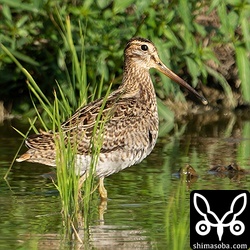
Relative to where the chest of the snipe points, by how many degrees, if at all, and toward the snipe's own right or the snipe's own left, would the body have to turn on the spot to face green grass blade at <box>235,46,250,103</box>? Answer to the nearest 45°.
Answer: approximately 45° to the snipe's own left

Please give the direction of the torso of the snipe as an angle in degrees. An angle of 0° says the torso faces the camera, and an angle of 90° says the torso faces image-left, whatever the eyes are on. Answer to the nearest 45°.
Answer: approximately 270°
